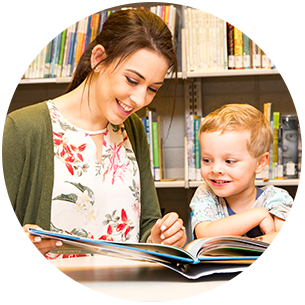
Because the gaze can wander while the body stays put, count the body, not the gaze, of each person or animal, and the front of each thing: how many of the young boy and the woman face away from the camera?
0

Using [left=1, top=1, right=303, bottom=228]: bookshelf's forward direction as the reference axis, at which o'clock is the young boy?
The young boy is roughly at 12 o'clock from the bookshelf.

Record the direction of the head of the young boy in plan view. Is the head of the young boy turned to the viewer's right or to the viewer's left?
to the viewer's left

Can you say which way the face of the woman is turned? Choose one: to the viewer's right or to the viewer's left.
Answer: to the viewer's right

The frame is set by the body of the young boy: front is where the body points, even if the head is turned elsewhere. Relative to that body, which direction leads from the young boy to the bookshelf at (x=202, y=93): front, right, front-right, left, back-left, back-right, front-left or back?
back-right

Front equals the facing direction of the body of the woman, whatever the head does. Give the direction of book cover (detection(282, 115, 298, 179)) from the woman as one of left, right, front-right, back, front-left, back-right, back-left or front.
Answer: left

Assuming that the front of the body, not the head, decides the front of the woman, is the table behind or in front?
in front

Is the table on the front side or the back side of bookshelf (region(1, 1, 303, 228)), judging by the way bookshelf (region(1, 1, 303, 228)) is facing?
on the front side
